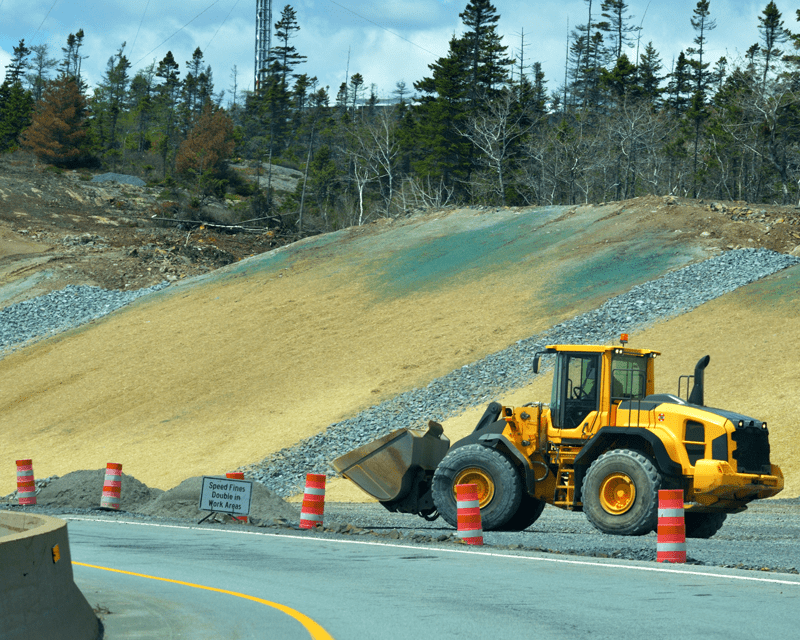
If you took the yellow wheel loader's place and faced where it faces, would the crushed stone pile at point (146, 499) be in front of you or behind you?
in front

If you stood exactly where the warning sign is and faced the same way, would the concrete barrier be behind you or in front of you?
in front

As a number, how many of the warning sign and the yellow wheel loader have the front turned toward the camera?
1

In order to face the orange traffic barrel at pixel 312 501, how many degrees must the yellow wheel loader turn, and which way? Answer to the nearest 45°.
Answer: approximately 45° to its left

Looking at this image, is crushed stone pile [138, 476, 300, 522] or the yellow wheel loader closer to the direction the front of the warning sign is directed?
the yellow wheel loader

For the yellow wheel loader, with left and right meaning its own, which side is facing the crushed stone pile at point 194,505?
front

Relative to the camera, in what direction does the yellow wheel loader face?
facing away from the viewer and to the left of the viewer

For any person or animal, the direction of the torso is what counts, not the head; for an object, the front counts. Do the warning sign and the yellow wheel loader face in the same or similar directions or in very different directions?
very different directions

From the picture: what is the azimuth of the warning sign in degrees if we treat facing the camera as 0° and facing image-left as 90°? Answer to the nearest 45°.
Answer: approximately 0°

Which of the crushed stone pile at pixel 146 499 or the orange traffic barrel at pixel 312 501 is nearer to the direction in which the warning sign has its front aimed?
the orange traffic barrel

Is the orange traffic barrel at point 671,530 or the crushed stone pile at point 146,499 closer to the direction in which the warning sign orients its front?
the orange traffic barrel
